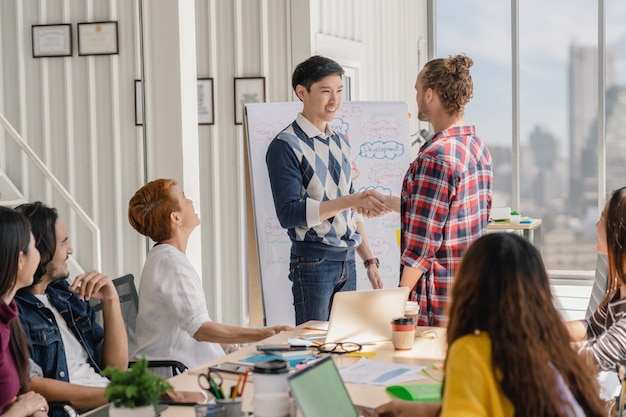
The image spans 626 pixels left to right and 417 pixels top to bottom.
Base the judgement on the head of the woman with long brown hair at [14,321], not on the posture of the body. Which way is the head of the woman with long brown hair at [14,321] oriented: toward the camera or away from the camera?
away from the camera

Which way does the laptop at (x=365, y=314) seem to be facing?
away from the camera

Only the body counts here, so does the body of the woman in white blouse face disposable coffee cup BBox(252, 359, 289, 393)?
no

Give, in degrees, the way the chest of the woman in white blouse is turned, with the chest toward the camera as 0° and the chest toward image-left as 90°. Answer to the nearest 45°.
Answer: approximately 270°

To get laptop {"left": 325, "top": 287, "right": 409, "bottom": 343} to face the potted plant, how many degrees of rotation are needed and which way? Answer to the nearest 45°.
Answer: approximately 135° to its left

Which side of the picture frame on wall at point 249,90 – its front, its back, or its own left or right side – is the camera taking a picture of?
front

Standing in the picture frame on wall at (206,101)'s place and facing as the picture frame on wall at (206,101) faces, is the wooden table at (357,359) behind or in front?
in front

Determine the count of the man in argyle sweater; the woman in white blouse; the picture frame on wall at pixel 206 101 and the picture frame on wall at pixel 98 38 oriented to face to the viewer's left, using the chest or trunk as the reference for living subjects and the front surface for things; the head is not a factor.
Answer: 0

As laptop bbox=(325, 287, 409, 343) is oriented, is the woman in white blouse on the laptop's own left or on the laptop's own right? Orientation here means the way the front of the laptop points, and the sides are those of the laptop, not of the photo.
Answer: on the laptop's own left

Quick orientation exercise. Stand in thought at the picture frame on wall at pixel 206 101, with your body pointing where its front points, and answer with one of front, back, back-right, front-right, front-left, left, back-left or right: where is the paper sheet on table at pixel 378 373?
front

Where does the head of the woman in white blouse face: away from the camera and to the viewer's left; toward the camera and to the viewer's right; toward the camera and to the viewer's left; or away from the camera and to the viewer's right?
away from the camera and to the viewer's right

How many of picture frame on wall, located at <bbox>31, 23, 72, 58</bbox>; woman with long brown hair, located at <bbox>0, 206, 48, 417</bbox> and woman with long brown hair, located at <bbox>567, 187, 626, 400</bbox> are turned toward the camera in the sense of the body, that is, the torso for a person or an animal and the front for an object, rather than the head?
1

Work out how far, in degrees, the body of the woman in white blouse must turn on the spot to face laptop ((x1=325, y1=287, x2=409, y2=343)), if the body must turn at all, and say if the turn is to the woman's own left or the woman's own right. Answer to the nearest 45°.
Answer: approximately 45° to the woman's own right

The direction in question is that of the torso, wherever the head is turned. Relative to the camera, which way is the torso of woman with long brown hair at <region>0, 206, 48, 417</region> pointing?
to the viewer's right

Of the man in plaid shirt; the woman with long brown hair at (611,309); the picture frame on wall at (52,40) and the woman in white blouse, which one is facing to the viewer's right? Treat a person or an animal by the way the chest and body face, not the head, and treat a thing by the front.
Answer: the woman in white blouse

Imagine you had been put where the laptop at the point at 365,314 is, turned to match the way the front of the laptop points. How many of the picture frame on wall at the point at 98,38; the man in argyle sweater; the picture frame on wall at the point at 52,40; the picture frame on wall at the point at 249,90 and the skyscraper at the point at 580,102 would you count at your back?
0

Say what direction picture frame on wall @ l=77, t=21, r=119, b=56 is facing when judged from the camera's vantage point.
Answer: facing the viewer

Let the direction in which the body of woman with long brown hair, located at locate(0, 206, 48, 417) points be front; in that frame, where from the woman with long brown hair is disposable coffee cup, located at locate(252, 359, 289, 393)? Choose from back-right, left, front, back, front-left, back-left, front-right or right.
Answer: front-right

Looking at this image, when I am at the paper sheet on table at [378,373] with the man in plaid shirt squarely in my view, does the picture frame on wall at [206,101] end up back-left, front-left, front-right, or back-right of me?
front-left
